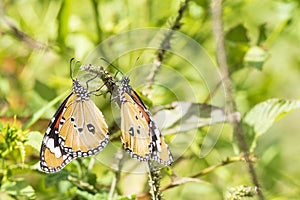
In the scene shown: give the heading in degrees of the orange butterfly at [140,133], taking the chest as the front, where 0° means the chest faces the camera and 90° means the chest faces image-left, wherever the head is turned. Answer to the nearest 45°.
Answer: approximately 90°

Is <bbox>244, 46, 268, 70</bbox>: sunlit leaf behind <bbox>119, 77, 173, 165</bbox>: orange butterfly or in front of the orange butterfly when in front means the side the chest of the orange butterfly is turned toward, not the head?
behind
